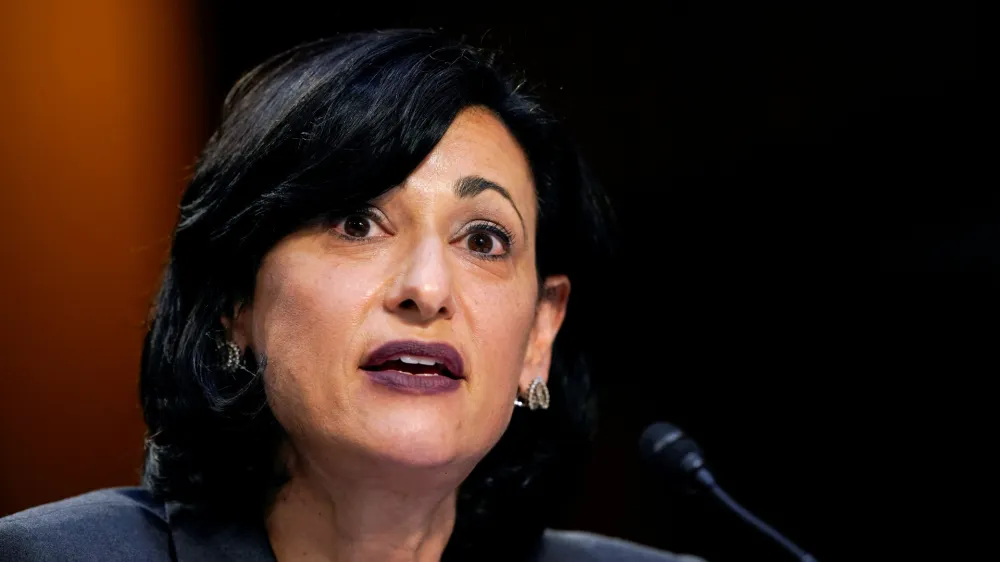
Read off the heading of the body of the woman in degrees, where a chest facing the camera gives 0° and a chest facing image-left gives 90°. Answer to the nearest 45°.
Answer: approximately 0°

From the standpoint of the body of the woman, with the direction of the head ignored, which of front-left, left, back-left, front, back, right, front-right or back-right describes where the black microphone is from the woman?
left

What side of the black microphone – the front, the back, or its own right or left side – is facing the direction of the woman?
front

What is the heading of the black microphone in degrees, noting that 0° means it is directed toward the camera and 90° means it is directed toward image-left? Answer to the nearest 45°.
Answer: approximately 90°

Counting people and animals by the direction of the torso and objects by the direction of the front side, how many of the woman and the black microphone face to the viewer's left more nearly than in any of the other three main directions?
1
